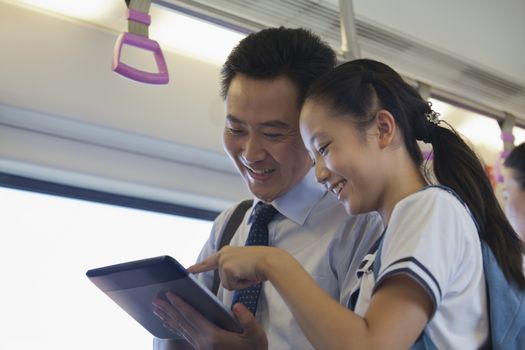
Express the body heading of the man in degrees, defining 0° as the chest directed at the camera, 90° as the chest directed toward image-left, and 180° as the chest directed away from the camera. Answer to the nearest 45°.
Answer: approximately 45°

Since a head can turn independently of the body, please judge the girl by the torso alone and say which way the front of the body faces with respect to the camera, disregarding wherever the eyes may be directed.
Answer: to the viewer's left

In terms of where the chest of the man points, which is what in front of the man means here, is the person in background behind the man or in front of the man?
behind
